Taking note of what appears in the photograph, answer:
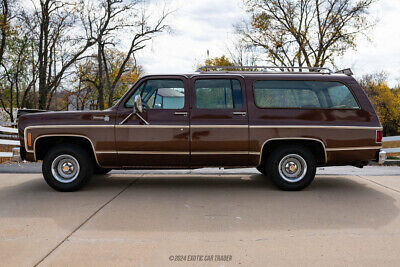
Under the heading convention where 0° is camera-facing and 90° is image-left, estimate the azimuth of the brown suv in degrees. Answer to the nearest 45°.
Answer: approximately 90°
